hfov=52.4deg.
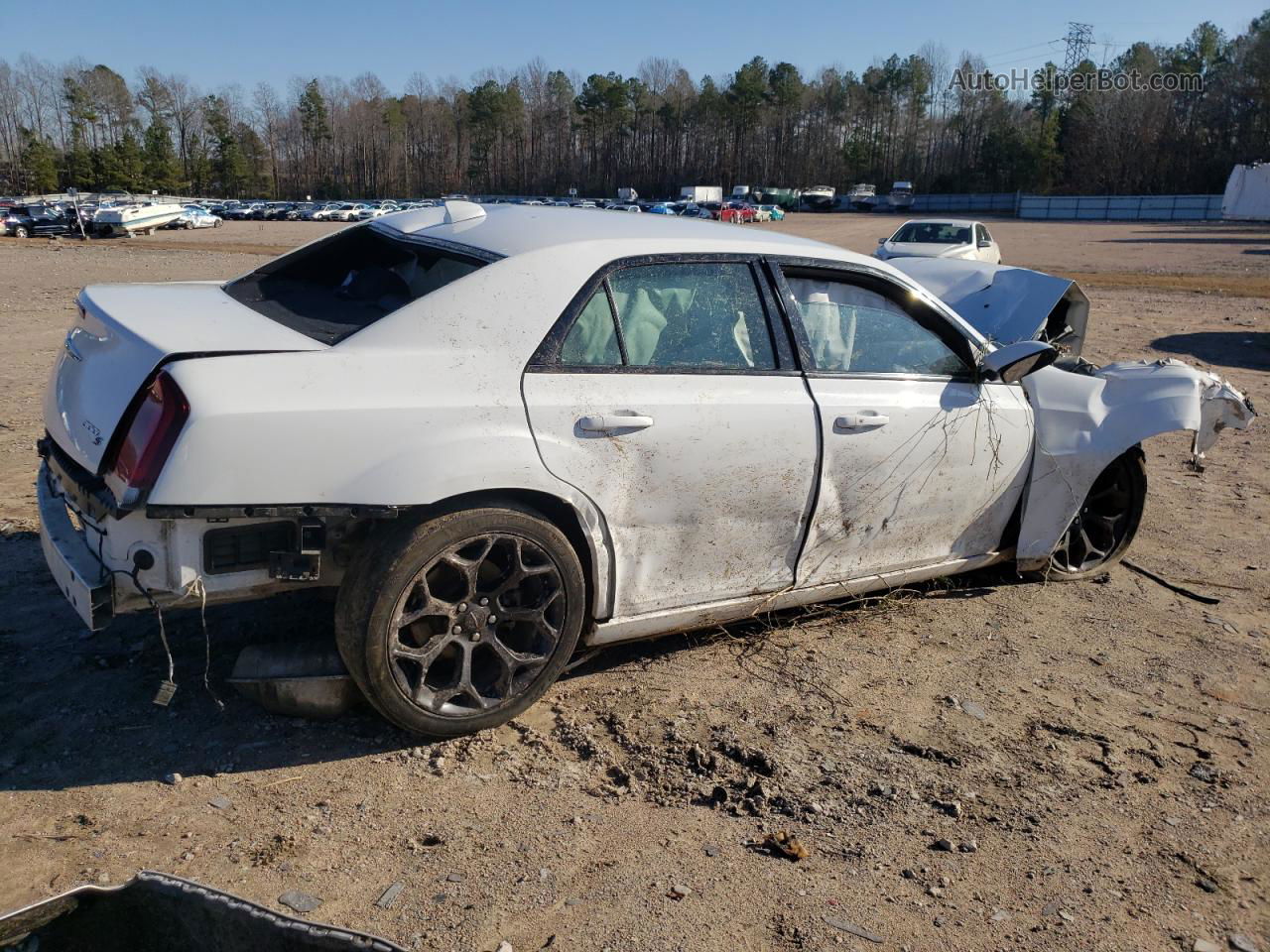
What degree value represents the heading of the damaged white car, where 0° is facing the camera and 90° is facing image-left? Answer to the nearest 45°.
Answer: approximately 225°

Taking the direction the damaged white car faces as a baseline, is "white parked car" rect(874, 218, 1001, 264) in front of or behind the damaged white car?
in front
